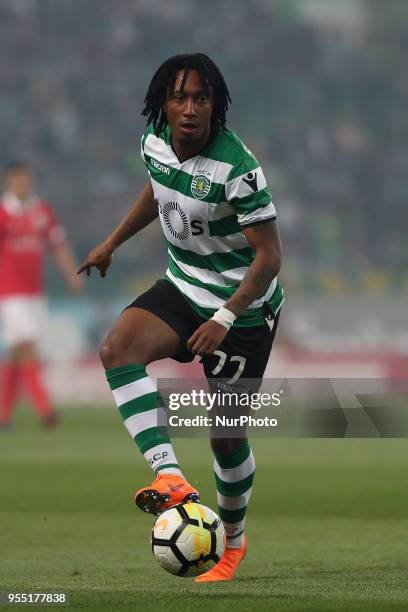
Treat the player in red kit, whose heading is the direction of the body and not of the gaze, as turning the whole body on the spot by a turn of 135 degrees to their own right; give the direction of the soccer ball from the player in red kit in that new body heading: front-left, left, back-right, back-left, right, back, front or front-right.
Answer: back-left

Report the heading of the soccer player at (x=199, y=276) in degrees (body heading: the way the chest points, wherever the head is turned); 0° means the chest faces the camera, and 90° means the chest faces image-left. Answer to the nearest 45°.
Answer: approximately 45°

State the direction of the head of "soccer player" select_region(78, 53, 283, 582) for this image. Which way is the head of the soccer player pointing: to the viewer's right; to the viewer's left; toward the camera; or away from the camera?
toward the camera

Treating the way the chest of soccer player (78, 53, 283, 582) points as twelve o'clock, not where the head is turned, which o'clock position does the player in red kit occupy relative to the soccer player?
The player in red kit is roughly at 4 o'clock from the soccer player.

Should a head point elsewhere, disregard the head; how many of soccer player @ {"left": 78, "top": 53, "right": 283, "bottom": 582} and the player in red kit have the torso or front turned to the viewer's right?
0

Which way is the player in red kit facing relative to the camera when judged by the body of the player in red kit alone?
toward the camera

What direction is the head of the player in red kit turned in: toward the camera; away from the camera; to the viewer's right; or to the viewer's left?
toward the camera

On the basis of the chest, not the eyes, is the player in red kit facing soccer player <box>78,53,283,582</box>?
yes
